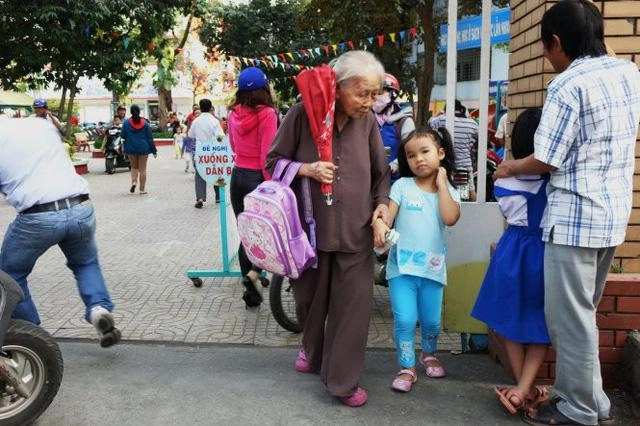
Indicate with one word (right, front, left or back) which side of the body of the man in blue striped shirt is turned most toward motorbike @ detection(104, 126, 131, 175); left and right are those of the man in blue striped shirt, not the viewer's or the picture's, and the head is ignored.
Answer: front

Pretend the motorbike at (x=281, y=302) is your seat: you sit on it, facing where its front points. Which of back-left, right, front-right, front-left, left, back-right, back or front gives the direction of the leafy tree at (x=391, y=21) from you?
back-right

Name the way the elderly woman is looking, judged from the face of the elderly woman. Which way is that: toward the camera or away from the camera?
toward the camera

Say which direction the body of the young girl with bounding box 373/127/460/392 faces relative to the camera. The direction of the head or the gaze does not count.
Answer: toward the camera

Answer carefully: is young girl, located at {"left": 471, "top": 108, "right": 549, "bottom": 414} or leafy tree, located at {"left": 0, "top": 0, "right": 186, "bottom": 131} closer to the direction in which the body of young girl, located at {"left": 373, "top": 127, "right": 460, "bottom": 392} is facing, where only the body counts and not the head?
the young girl

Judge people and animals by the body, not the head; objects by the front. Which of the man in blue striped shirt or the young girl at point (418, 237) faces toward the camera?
the young girl

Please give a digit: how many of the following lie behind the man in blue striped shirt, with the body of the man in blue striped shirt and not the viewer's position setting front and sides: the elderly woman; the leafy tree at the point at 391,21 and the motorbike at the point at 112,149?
0

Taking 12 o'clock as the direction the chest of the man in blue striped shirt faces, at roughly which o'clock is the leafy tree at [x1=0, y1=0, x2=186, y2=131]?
The leafy tree is roughly at 12 o'clock from the man in blue striped shirt.

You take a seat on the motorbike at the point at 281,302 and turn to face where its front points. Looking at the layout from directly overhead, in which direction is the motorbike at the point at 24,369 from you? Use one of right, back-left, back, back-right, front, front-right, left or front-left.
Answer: front

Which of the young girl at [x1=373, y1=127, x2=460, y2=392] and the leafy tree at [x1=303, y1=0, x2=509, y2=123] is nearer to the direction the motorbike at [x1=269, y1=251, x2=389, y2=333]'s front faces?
the young girl

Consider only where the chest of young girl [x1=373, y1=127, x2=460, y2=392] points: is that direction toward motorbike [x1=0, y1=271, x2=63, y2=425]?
no

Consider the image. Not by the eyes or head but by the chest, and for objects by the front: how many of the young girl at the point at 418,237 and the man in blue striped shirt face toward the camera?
1

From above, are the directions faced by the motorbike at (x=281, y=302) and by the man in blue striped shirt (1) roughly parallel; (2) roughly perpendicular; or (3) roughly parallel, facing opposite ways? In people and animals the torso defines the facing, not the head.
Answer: roughly perpendicular

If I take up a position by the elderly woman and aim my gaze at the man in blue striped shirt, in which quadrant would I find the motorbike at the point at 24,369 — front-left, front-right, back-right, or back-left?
back-right

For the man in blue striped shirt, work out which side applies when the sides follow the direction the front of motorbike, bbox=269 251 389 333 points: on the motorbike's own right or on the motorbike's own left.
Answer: on the motorbike's own left

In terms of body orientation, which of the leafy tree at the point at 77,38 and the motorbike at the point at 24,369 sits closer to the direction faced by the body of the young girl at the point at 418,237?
the motorbike

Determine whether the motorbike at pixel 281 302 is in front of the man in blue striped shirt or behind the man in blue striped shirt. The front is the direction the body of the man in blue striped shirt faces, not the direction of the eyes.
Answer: in front

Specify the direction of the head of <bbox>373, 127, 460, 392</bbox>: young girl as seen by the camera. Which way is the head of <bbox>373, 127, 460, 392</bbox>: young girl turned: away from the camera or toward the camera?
toward the camera

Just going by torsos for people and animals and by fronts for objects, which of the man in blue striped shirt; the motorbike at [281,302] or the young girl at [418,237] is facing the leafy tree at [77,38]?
the man in blue striped shirt
